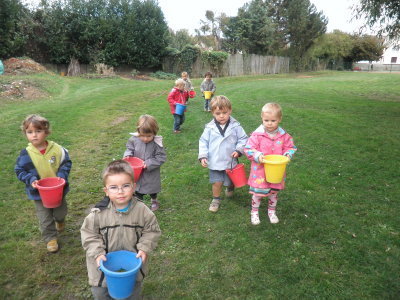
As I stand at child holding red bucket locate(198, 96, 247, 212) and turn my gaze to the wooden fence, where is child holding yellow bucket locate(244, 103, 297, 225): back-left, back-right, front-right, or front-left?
back-right

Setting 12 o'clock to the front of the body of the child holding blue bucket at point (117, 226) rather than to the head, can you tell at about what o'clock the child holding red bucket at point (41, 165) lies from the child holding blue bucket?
The child holding red bucket is roughly at 5 o'clock from the child holding blue bucket.

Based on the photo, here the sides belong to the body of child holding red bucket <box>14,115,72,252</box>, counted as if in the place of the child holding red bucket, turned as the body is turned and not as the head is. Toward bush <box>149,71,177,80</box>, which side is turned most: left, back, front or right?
back

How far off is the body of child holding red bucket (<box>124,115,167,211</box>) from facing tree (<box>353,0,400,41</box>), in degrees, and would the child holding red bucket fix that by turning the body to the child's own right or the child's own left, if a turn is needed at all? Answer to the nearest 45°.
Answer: approximately 135° to the child's own left

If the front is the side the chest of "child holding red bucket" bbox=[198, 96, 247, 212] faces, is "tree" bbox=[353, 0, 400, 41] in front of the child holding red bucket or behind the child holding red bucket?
behind

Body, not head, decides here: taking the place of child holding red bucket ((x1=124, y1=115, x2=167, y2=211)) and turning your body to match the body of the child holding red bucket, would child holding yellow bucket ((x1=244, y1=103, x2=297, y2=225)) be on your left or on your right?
on your left

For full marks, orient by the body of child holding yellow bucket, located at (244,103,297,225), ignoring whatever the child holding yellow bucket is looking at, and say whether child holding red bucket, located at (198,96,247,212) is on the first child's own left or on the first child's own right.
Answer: on the first child's own right

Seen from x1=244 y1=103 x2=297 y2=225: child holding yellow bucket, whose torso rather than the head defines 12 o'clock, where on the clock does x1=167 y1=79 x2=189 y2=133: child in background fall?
The child in background is roughly at 5 o'clock from the child holding yellow bucket.

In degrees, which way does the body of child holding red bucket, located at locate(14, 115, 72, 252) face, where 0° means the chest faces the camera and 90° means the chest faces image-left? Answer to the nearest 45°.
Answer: approximately 0°

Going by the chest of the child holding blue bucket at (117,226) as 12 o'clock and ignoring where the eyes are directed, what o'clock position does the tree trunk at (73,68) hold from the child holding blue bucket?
The tree trunk is roughly at 6 o'clock from the child holding blue bucket.
